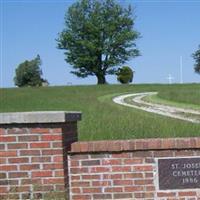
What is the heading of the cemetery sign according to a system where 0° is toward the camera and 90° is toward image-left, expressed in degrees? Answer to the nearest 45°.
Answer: approximately 0°
